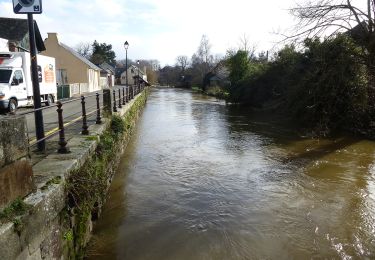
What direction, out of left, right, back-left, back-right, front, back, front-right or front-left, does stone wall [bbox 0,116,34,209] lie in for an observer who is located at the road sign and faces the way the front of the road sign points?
front

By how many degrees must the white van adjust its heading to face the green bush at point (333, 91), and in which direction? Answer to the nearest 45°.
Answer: approximately 90° to its left

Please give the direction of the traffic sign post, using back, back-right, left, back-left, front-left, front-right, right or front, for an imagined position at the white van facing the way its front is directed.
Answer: front-left

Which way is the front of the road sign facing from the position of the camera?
facing the viewer

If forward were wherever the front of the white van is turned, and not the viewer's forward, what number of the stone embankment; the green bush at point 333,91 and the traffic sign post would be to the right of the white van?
0

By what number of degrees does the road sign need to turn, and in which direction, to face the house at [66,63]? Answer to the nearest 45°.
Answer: approximately 180°

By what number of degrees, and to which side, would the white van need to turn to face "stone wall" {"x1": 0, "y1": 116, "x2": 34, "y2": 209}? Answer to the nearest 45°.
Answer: approximately 45° to its left

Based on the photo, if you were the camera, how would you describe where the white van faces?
facing the viewer and to the left of the viewer

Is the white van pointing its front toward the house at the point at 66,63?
no

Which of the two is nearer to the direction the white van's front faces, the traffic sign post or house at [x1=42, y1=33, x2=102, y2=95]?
the traffic sign post

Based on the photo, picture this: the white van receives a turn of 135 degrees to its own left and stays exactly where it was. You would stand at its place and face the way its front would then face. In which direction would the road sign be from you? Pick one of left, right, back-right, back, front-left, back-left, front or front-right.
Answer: right

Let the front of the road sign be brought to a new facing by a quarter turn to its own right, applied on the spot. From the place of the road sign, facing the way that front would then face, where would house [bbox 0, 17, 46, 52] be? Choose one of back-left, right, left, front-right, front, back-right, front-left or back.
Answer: right

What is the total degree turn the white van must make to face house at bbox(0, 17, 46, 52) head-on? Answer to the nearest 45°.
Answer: approximately 135° to its right
